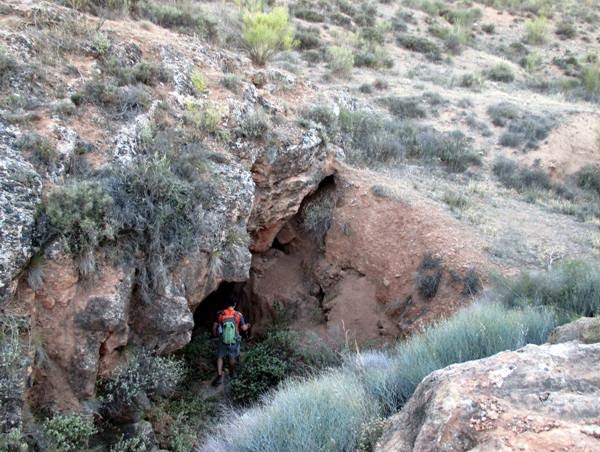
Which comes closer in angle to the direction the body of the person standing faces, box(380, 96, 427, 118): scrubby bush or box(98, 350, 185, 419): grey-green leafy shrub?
the scrubby bush

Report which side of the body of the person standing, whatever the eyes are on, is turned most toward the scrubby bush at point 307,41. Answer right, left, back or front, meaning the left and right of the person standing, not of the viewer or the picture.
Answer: front

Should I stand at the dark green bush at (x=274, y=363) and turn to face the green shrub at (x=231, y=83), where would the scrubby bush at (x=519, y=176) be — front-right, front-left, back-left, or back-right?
front-right

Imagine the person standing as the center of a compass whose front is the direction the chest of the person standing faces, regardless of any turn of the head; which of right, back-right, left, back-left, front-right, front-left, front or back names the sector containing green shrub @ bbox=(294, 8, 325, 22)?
front

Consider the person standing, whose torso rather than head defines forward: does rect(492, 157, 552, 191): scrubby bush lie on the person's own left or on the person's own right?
on the person's own right

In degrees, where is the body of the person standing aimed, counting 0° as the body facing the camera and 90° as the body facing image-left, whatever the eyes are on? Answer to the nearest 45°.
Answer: approximately 180°

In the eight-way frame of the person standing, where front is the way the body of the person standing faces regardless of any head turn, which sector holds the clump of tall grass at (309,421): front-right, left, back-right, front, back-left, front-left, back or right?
back

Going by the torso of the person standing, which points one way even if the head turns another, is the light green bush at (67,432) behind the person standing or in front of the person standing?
behind
